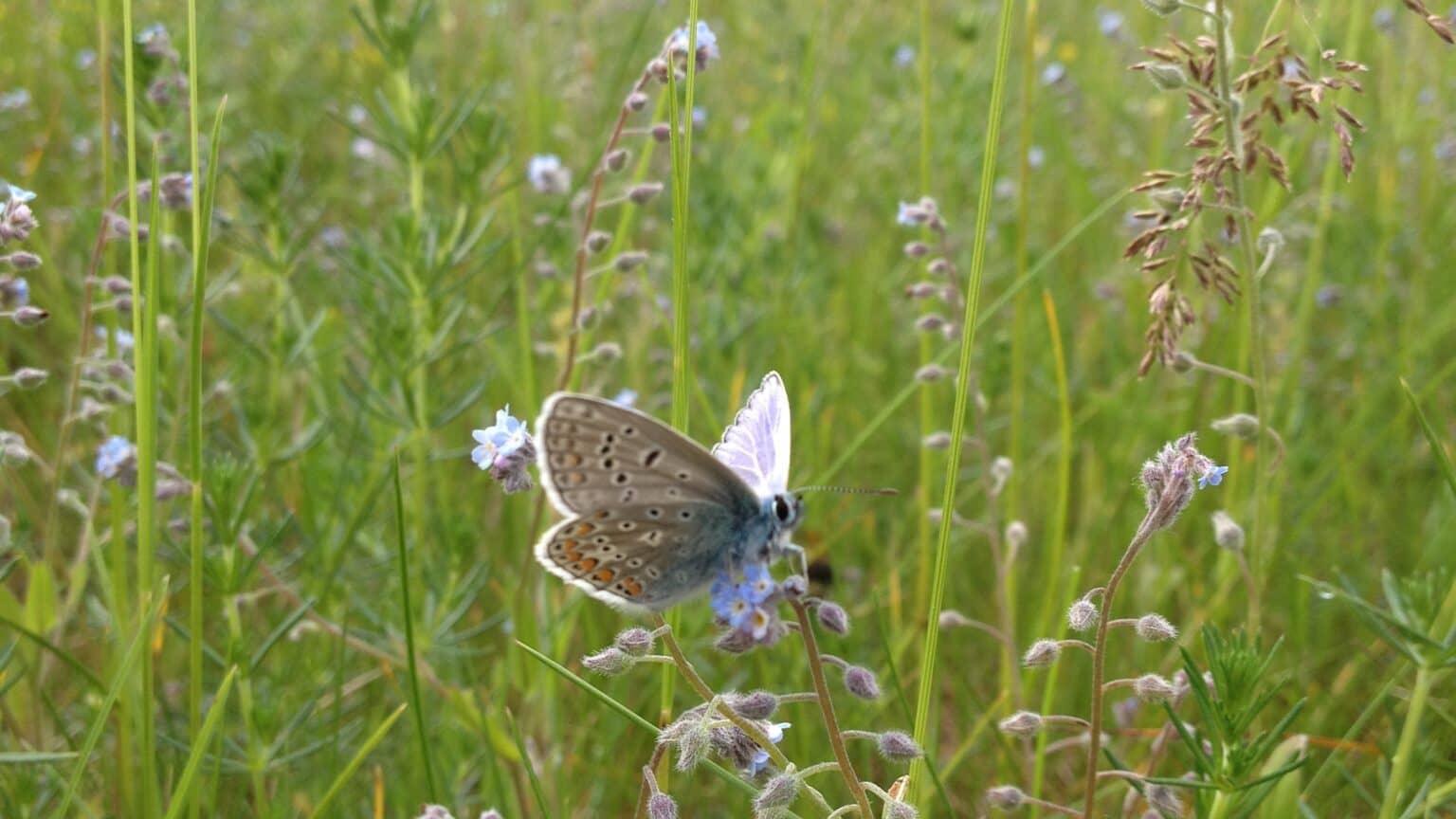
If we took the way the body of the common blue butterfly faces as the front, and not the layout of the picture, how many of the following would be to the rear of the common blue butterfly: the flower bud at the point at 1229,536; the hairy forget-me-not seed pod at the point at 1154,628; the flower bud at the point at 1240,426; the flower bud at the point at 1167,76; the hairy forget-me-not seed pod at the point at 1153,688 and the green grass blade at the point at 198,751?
1

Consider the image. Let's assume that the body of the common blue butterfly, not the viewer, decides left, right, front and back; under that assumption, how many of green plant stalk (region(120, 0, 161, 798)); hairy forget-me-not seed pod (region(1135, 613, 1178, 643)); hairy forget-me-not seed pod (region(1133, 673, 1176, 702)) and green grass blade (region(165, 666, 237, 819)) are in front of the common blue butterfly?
2

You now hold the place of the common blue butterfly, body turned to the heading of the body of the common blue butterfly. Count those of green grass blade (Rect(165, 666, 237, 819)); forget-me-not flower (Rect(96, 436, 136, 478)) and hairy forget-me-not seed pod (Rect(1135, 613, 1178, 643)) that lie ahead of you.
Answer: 1

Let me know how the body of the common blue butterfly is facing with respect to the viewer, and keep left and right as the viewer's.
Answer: facing to the right of the viewer

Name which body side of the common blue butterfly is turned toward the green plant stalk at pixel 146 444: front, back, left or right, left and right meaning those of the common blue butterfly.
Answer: back

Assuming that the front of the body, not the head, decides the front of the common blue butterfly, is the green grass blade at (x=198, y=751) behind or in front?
behind

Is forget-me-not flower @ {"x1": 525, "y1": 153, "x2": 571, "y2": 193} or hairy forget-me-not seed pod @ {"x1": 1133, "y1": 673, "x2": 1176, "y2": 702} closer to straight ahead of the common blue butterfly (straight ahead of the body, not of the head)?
the hairy forget-me-not seed pod

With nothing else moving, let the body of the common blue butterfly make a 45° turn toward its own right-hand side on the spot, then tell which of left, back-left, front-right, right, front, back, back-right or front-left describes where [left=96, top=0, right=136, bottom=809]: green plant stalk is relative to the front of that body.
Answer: back

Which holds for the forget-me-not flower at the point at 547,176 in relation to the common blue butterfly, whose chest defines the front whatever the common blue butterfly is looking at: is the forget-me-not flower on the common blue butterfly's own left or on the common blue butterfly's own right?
on the common blue butterfly's own left

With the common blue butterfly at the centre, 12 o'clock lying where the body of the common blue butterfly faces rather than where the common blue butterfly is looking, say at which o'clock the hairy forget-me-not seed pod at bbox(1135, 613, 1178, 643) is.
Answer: The hairy forget-me-not seed pod is roughly at 12 o'clock from the common blue butterfly.

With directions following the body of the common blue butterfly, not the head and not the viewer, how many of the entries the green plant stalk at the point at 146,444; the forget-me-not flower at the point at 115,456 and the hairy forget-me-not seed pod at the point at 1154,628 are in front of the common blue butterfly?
1

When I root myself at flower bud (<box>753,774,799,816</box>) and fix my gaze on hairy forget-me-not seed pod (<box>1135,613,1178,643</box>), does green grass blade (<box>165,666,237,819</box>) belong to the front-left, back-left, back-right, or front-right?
back-left
